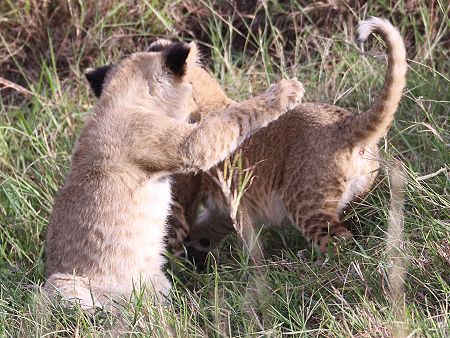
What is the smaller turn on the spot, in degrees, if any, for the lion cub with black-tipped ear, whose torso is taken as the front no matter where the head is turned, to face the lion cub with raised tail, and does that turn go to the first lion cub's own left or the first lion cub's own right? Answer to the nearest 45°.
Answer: approximately 45° to the first lion cub's own right

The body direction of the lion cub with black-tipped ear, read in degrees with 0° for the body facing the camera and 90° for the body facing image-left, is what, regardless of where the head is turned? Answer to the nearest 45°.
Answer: approximately 225°
